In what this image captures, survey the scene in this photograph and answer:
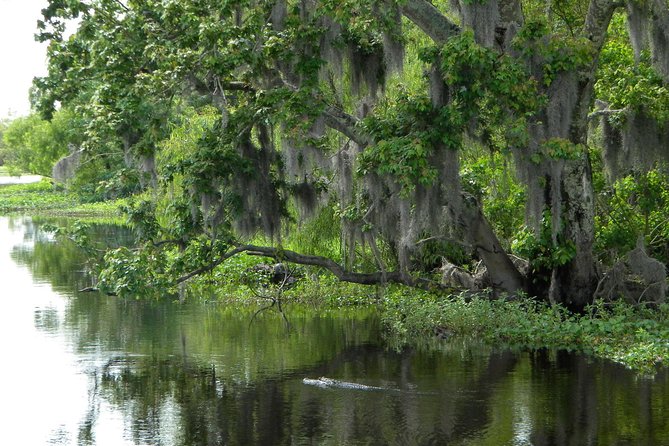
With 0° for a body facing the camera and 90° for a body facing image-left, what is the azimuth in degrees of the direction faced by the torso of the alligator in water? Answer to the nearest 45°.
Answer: approximately 90°
